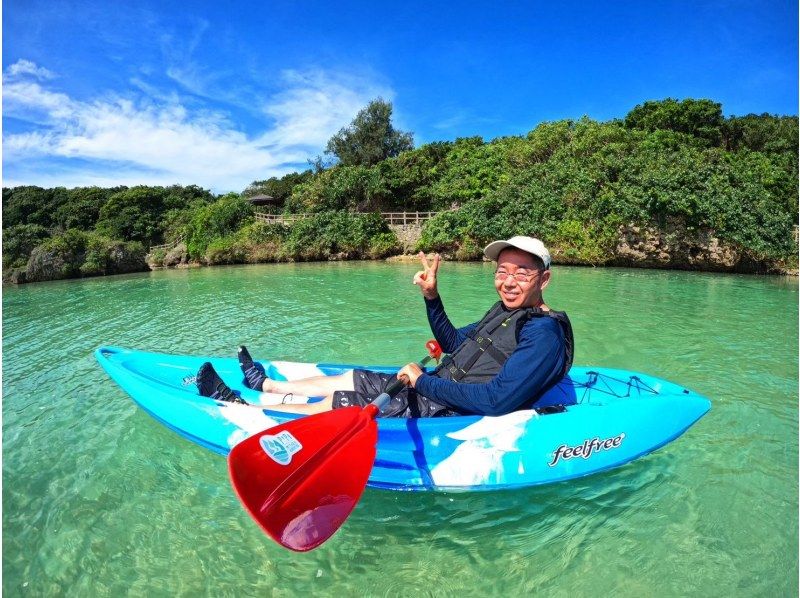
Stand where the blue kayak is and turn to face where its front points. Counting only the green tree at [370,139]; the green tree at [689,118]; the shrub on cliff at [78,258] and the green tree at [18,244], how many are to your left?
0

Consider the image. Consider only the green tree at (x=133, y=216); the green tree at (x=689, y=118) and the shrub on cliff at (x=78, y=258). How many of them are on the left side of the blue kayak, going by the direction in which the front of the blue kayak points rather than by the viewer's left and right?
0

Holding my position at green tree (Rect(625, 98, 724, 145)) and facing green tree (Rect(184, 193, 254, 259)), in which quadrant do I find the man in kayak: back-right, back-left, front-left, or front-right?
front-left

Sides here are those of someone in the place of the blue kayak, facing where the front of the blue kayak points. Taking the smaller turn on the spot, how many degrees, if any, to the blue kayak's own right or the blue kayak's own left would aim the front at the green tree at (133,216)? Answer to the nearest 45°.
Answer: approximately 45° to the blue kayak's own right

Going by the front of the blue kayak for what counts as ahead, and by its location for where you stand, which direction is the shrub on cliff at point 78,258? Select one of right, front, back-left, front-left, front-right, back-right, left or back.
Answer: front-right

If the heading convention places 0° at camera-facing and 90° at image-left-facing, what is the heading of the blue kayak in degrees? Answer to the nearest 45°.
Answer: approximately 90°

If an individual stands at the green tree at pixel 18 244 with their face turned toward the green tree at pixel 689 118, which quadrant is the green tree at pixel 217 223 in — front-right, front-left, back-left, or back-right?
front-left

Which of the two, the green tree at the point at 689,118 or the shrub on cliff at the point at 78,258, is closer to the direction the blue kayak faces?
the shrub on cliff

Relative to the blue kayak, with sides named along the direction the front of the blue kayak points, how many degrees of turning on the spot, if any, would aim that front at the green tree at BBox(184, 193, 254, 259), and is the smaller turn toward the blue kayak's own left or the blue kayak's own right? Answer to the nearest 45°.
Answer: approximately 45° to the blue kayak's own right

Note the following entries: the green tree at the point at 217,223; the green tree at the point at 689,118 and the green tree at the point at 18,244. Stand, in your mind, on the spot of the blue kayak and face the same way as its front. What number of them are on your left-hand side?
0

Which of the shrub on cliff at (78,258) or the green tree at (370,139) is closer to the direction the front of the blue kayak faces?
the shrub on cliff

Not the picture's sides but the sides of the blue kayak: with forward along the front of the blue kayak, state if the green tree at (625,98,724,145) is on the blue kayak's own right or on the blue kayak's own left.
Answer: on the blue kayak's own right

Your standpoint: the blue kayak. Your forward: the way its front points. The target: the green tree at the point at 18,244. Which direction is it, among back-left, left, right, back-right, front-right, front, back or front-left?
front-right

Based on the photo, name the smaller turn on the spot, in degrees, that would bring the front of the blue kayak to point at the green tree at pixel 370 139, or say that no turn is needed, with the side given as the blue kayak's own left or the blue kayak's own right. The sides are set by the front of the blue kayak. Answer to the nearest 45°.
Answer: approximately 90° to the blue kayak's own right
